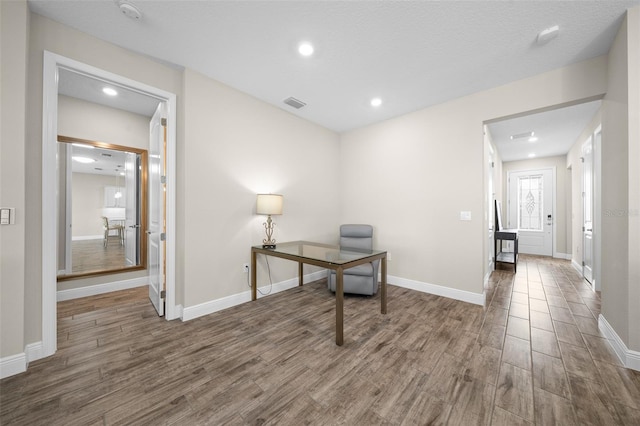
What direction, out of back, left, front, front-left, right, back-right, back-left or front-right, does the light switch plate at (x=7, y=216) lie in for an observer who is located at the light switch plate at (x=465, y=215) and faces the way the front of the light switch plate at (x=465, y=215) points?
front-right

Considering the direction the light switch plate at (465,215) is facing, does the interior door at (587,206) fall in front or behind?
behind

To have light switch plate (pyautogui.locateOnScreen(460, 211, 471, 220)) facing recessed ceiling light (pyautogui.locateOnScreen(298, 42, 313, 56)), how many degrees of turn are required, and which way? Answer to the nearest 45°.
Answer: approximately 45° to its right

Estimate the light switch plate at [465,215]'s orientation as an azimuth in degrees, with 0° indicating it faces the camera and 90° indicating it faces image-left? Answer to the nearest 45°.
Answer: approximately 0°

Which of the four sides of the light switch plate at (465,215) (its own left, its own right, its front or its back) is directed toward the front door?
back

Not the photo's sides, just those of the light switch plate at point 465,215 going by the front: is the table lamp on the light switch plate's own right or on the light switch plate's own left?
on the light switch plate's own right

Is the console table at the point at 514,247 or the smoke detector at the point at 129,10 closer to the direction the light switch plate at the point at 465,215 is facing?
the smoke detector

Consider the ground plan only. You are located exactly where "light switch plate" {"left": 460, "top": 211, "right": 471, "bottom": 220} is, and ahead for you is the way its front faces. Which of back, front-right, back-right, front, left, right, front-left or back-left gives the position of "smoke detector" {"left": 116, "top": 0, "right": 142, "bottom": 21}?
front-right

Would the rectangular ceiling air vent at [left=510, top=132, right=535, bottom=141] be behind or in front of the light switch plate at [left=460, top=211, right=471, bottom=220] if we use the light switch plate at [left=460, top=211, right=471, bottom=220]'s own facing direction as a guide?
behind
